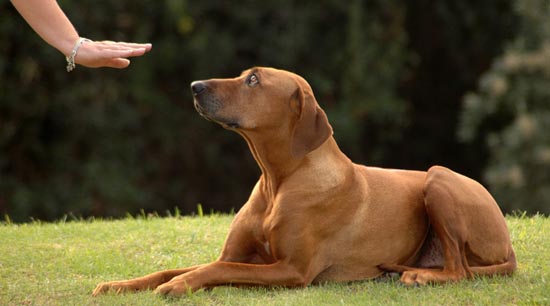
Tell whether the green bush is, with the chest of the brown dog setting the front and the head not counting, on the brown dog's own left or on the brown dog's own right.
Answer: on the brown dog's own right

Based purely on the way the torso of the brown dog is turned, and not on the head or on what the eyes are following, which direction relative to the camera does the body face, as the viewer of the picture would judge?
to the viewer's left
